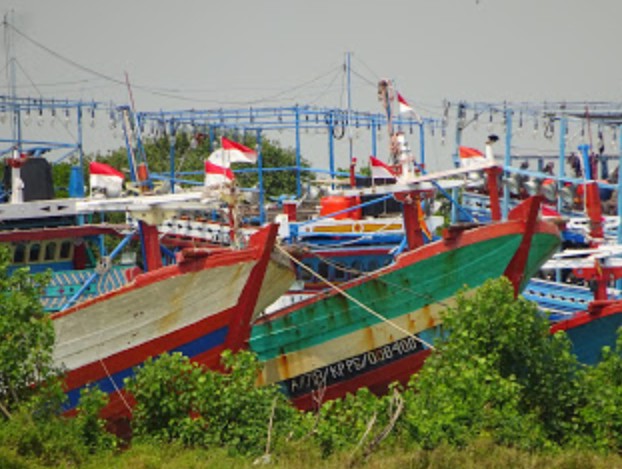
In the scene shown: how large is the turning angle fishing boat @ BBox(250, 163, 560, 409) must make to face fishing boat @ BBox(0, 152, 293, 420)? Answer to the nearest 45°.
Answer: approximately 135° to its right

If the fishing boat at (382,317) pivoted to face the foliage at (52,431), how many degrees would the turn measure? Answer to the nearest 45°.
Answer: approximately 90° to its right

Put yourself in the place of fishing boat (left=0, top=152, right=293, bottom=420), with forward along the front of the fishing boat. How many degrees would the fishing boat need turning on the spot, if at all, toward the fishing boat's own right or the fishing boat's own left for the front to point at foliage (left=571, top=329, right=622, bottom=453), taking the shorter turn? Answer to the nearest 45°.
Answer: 0° — it already faces it

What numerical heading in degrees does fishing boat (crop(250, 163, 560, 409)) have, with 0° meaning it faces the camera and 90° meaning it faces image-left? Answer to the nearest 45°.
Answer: approximately 315°
